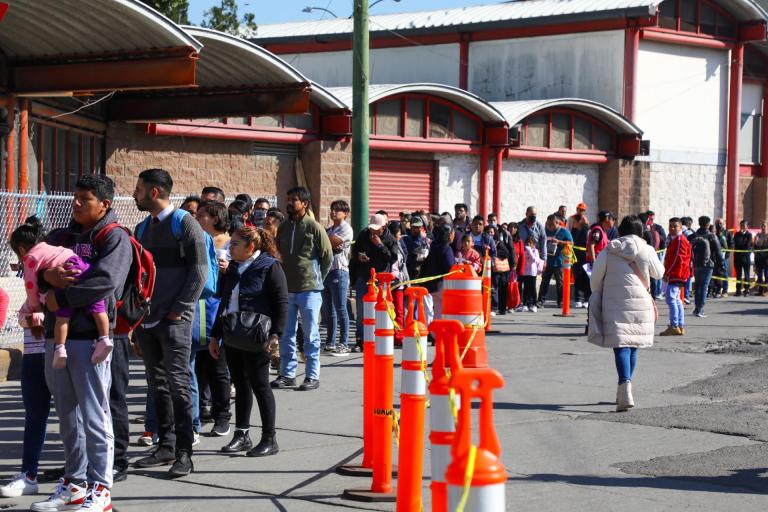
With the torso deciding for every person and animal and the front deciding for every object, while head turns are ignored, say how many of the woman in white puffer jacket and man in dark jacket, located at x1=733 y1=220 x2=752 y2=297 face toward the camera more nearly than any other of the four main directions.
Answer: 1

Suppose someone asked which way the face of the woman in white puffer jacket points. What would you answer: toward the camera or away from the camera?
away from the camera

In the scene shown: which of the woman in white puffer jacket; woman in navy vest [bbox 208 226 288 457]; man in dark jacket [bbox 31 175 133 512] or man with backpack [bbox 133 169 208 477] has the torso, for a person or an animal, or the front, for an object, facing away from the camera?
the woman in white puffer jacket

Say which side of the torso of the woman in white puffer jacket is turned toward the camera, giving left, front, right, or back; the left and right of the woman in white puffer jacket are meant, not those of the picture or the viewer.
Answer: back

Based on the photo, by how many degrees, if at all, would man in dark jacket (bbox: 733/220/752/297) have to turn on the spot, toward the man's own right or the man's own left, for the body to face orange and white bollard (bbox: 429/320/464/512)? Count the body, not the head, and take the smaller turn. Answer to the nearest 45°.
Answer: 0° — they already face it

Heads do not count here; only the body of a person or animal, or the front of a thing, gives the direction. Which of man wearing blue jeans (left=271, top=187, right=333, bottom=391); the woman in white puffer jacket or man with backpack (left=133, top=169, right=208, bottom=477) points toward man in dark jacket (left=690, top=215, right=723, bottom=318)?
the woman in white puffer jacket

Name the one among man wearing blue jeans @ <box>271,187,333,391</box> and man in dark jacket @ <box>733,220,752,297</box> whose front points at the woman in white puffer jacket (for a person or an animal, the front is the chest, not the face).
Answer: the man in dark jacket

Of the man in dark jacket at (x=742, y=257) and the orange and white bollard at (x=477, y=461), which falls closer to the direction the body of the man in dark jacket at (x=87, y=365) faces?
the orange and white bollard

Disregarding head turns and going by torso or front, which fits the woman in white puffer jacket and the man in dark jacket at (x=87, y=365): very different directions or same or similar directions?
very different directions

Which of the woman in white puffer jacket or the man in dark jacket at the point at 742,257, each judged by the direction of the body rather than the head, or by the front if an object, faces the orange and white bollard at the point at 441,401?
the man in dark jacket
